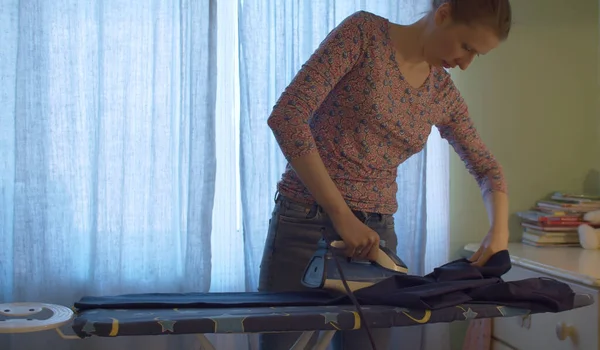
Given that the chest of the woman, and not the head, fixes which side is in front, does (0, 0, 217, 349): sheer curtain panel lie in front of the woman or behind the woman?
behind

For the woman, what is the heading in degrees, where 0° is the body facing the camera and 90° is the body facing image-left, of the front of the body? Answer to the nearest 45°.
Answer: approximately 315°
